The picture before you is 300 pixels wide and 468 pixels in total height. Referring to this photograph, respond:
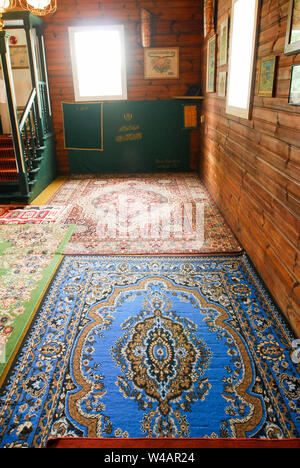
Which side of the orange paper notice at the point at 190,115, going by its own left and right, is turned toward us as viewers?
front

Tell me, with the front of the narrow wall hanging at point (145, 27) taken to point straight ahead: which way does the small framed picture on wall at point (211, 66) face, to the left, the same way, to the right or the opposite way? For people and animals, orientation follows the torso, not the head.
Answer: to the right

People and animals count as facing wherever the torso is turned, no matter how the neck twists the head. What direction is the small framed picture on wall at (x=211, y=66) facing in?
to the viewer's left

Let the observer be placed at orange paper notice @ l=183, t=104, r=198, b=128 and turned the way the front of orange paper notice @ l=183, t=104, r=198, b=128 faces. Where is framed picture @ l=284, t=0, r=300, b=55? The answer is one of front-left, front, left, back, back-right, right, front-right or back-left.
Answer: front

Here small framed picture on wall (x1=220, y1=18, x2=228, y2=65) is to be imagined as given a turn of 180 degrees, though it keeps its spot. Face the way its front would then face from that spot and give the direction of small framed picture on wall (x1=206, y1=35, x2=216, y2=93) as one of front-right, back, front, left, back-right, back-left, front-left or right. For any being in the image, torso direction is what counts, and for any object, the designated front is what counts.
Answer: left

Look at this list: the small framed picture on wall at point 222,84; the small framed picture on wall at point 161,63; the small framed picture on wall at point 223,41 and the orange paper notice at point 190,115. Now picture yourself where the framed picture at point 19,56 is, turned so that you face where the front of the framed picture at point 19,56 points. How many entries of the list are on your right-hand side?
0

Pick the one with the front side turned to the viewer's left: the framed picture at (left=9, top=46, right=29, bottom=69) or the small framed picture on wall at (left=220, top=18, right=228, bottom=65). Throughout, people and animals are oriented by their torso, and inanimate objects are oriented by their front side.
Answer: the small framed picture on wall

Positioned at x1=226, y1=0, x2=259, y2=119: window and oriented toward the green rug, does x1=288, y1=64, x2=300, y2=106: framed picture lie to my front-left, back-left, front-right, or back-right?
front-left

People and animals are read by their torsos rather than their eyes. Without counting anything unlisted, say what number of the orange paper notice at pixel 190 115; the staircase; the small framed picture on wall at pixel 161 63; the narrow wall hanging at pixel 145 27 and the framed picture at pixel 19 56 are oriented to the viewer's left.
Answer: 0

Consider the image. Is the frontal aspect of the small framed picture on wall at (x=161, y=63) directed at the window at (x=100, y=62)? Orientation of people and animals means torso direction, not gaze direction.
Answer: no

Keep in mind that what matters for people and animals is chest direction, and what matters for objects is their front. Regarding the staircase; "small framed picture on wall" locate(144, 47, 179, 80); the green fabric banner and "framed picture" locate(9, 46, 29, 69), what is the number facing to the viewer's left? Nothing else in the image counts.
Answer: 0

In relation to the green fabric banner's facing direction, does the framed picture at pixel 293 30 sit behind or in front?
in front

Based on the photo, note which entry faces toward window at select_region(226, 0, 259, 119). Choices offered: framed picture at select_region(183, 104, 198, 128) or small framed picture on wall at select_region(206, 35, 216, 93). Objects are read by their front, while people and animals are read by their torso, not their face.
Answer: the framed picture

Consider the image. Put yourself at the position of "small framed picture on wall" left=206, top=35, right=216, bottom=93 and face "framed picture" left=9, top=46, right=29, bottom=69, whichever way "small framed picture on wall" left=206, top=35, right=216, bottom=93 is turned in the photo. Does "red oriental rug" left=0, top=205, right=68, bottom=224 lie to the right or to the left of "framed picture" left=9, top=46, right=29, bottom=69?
left

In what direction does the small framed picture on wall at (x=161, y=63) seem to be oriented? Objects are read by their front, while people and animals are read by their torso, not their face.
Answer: toward the camera

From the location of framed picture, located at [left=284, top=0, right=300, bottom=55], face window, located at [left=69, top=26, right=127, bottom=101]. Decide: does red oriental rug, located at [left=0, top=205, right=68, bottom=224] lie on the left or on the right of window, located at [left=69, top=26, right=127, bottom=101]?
left
